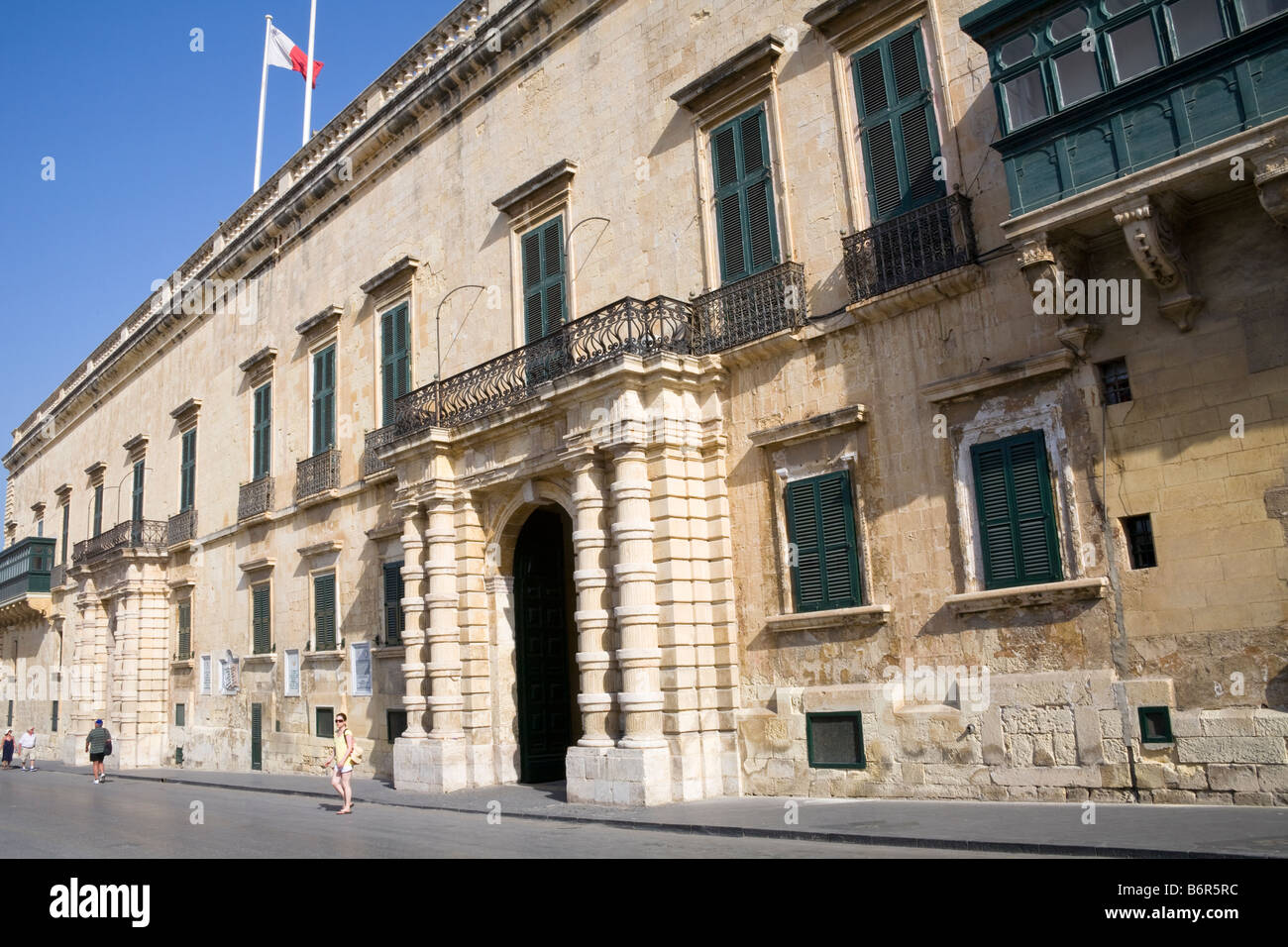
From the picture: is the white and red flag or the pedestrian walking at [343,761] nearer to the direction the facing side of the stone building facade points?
the pedestrian walking

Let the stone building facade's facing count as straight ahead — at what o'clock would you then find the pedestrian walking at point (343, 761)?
The pedestrian walking is roughly at 2 o'clock from the stone building facade.

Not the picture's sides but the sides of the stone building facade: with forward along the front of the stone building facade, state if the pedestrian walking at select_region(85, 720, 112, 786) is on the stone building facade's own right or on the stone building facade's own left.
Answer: on the stone building facade's own right
